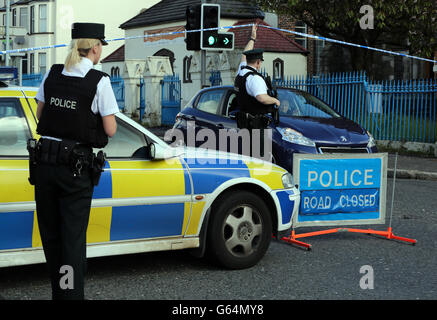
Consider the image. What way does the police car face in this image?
to the viewer's right

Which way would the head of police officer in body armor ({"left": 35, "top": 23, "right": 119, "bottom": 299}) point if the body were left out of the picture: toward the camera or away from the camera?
away from the camera

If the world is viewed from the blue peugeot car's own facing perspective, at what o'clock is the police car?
The police car is roughly at 2 o'clock from the blue peugeot car.

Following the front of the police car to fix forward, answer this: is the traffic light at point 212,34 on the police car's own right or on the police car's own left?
on the police car's own left

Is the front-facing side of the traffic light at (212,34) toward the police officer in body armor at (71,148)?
yes

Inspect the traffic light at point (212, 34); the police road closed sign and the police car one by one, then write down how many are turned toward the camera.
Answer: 2

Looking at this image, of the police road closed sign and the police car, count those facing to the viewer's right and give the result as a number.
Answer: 1

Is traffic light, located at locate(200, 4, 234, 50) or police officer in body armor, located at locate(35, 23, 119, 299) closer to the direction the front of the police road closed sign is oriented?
the police officer in body armor

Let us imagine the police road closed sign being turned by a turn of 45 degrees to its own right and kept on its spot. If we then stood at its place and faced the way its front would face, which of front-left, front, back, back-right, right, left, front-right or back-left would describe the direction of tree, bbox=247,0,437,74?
back-right

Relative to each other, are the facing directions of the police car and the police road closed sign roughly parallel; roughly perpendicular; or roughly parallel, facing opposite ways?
roughly perpendicular

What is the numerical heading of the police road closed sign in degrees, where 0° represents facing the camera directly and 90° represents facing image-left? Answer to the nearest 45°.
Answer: approximately 0°
